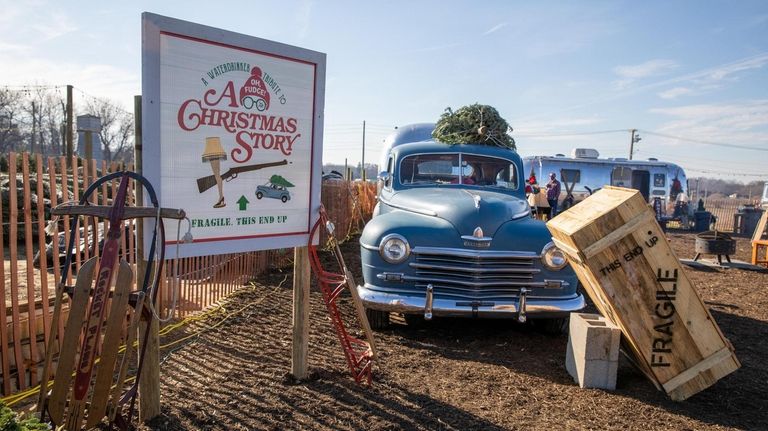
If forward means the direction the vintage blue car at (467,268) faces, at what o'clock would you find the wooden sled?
The wooden sled is roughly at 1 o'clock from the vintage blue car.

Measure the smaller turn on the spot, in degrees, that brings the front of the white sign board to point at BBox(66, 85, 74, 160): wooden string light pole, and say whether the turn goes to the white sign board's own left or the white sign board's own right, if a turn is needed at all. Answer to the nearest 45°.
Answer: approximately 135° to the white sign board's own left

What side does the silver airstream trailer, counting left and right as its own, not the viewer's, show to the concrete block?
right

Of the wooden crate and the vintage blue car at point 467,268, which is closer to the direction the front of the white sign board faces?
the wooden crate

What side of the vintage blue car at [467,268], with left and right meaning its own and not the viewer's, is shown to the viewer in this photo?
front

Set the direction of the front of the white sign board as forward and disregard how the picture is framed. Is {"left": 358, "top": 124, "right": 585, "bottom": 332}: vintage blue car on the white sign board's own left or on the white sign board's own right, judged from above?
on the white sign board's own left

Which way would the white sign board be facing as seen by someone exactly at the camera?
facing the viewer and to the right of the viewer

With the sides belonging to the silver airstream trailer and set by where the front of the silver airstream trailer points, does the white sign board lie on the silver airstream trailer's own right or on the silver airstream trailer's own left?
on the silver airstream trailer's own right

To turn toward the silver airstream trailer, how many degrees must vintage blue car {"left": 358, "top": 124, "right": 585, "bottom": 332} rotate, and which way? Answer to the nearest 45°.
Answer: approximately 180°

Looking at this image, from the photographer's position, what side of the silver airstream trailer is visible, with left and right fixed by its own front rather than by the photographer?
right
